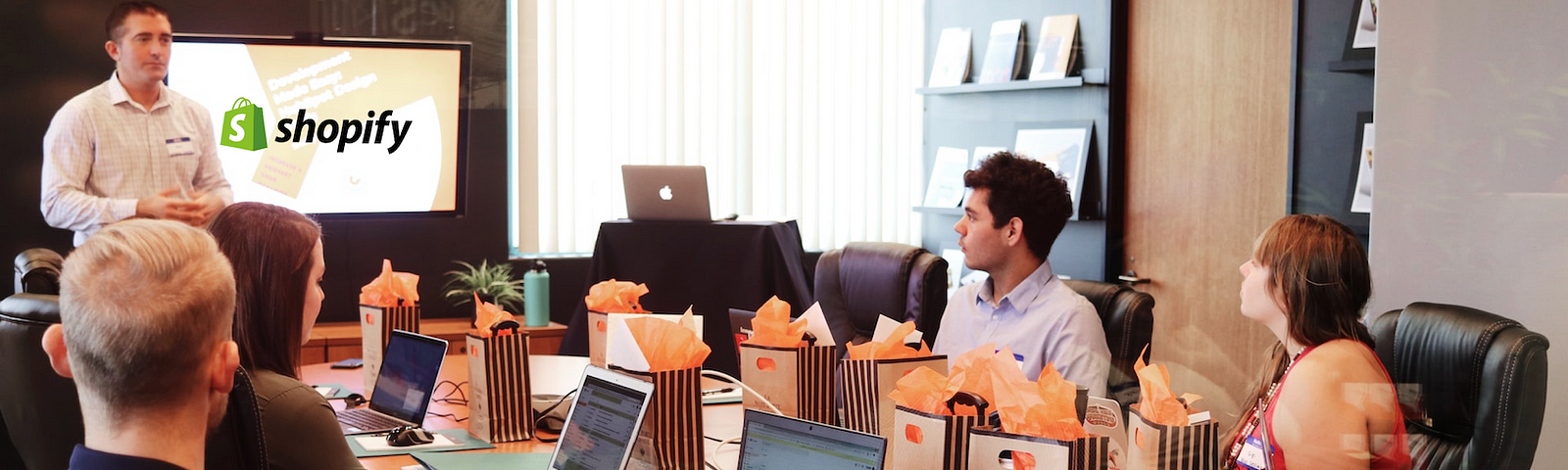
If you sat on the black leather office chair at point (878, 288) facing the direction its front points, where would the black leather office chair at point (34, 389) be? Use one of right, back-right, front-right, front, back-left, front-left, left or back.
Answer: front

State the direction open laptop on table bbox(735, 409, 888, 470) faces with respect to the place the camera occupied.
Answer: facing the viewer

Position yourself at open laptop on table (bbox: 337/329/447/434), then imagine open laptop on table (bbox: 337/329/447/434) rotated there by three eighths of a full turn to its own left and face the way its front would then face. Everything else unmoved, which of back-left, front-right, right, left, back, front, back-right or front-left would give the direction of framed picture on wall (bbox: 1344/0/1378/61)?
front

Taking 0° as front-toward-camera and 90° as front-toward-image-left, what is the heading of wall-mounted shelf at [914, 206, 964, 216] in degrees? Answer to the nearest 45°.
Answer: approximately 45°

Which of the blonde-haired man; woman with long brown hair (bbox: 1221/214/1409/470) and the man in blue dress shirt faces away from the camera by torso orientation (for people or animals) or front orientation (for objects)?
the blonde-haired man

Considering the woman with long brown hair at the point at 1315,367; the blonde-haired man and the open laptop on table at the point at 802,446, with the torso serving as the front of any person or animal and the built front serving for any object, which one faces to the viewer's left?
the woman with long brown hair

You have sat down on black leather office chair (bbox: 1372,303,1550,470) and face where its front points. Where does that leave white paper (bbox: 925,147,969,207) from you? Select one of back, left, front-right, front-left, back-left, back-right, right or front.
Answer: right

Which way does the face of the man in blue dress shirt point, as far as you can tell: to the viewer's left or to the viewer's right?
to the viewer's left

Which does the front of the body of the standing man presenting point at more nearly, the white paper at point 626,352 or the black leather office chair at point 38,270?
the white paper

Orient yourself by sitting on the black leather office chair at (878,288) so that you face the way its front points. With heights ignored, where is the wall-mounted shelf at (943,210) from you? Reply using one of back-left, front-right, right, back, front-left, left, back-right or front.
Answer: back-right

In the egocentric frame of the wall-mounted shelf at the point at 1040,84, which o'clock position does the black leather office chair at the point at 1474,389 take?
The black leather office chair is roughly at 10 o'clock from the wall-mounted shelf.

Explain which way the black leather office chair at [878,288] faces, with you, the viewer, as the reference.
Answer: facing the viewer and to the left of the viewer

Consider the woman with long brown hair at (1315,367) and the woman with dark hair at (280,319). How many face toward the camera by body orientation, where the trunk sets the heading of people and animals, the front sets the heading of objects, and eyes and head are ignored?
0

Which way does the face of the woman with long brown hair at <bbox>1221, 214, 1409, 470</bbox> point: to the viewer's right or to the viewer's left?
to the viewer's left

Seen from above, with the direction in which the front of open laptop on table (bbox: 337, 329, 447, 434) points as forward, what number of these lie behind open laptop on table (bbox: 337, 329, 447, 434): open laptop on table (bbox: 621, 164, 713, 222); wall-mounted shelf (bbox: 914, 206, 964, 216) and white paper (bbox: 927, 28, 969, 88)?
3

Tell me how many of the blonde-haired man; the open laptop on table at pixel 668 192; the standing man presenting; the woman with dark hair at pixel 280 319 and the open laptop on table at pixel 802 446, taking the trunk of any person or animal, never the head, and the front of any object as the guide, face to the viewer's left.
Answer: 0

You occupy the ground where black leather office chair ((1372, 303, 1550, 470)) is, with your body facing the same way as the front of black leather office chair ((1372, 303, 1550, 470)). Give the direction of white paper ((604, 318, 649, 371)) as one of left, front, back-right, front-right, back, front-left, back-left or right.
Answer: front
